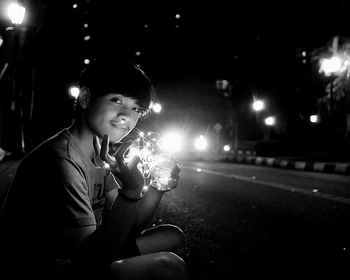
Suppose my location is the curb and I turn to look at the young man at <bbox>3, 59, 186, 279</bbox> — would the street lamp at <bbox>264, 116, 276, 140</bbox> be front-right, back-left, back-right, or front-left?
back-right

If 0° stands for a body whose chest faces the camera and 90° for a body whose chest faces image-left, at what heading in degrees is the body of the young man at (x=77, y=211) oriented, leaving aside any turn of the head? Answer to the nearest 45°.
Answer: approximately 270°

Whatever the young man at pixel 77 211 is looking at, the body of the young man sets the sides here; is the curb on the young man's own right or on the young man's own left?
on the young man's own left

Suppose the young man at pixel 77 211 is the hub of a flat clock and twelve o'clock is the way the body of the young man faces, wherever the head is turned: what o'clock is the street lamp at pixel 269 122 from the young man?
The street lamp is roughly at 10 o'clock from the young man.

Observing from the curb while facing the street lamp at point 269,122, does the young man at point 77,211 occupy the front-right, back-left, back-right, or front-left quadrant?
back-left
